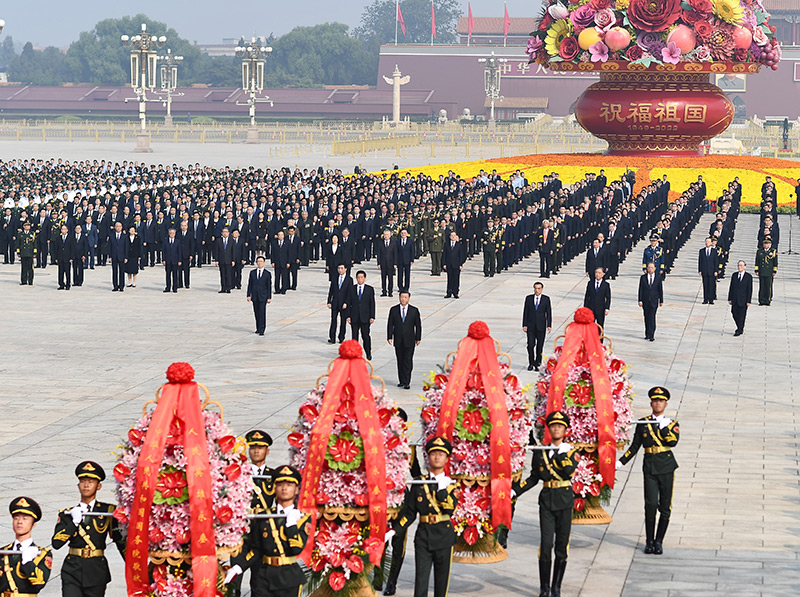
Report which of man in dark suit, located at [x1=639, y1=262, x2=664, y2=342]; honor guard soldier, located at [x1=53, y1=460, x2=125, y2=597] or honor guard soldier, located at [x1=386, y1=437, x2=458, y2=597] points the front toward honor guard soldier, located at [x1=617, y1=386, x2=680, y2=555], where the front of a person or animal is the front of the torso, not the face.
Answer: the man in dark suit

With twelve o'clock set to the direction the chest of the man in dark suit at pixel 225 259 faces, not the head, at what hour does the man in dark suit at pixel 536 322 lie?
the man in dark suit at pixel 536 322 is roughly at 11 o'clock from the man in dark suit at pixel 225 259.

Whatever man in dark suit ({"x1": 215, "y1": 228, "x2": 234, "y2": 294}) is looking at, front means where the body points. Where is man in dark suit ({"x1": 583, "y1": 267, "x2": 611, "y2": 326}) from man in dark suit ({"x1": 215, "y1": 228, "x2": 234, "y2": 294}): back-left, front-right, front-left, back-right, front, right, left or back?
front-left

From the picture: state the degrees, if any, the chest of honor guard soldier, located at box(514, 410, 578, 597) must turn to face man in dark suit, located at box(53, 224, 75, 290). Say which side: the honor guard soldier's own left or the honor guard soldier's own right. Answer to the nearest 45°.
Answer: approximately 135° to the honor guard soldier's own right

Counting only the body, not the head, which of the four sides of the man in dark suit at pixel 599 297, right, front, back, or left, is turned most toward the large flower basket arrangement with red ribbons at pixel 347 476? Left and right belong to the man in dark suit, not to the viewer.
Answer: front

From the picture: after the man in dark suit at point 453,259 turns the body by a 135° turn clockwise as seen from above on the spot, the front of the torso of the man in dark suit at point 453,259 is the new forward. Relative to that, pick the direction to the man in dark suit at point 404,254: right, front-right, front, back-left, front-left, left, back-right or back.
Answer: front-left

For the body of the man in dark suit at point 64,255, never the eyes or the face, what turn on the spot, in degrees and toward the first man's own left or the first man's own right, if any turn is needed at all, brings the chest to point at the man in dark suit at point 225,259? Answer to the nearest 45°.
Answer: approximately 90° to the first man's own left
